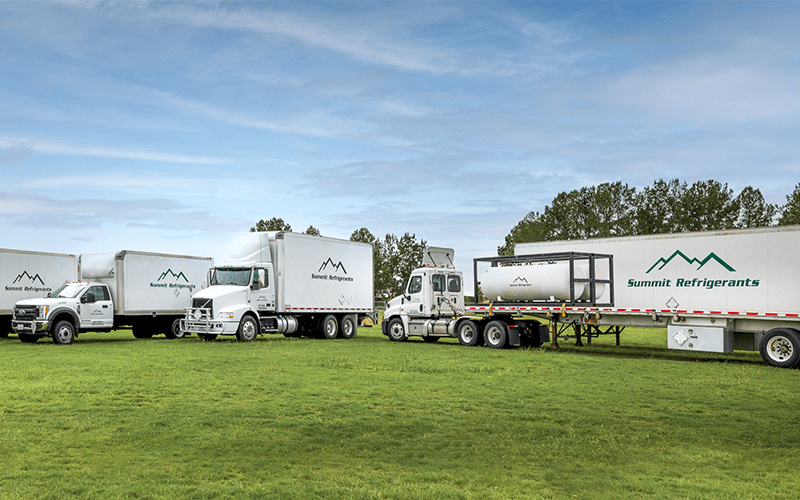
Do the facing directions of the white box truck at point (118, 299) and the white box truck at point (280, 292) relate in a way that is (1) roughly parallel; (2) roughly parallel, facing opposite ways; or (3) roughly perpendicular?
roughly parallel

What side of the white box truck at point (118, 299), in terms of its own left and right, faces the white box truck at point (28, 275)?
right

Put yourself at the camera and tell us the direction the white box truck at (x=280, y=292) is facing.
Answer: facing the viewer and to the left of the viewer

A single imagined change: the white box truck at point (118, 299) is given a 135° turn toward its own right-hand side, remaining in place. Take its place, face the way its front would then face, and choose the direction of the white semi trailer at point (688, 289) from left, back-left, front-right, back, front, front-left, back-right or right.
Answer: back-right

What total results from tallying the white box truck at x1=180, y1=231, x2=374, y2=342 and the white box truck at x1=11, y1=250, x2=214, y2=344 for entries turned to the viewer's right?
0

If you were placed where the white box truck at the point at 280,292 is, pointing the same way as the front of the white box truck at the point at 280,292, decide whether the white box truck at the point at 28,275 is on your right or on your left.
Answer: on your right

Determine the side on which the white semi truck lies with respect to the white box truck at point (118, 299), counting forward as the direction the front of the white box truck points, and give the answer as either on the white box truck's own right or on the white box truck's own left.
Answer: on the white box truck's own left

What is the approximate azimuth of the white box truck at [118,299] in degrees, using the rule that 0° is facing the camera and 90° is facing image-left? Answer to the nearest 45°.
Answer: approximately 45°

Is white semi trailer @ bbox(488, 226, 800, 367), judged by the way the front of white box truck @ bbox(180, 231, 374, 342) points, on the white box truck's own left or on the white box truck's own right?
on the white box truck's own left
